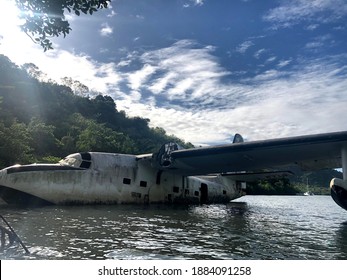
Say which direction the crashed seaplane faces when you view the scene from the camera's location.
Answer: facing the viewer and to the left of the viewer
